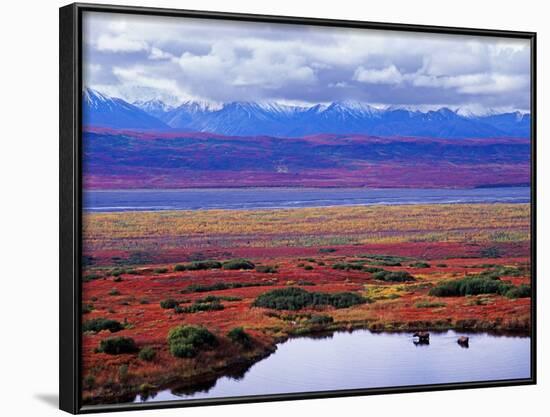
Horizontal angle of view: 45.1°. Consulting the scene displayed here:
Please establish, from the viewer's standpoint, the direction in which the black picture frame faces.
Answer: facing the viewer and to the right of the viewer
